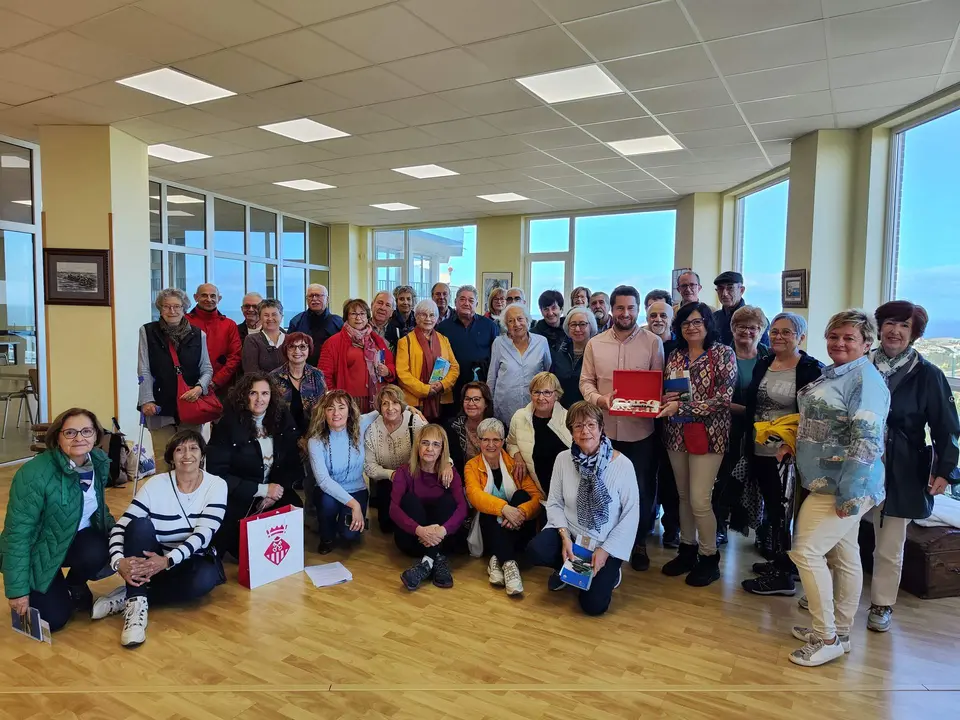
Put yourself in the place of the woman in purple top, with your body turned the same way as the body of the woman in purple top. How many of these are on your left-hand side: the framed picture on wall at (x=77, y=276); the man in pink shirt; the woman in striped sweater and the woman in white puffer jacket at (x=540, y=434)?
2

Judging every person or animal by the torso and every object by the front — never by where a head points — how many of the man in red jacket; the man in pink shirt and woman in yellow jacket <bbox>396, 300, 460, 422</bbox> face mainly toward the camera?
3

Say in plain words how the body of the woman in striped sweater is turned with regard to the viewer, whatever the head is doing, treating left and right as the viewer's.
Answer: facing the viewer

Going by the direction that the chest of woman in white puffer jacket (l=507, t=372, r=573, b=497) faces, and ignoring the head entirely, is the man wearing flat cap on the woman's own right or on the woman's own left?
on the woman's own left

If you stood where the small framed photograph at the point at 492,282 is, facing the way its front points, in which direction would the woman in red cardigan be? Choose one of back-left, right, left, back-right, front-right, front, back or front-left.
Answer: front

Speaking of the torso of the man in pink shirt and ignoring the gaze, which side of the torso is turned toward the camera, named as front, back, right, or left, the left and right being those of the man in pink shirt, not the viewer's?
front

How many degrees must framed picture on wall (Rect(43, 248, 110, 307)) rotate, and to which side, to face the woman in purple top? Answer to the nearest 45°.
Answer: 0° — it already faces them

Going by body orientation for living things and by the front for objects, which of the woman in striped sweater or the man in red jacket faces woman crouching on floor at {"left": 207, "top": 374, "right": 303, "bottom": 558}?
the man in red jacket

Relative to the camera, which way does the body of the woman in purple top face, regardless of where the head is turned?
toward the camera

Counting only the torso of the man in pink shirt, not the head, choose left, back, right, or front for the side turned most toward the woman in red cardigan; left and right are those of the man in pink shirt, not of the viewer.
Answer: right

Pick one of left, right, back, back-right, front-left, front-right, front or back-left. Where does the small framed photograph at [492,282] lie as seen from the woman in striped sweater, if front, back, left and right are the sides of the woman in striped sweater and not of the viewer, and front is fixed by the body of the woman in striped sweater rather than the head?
back-left

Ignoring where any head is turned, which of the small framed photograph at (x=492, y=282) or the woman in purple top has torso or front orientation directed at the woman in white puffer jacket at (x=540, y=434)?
the small framed photograph

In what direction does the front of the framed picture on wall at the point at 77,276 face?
toward the camera
